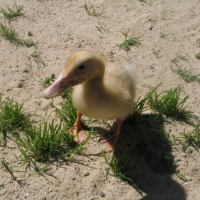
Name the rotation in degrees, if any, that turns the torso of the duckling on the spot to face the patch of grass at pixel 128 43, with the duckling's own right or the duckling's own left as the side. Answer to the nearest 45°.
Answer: approximately 135° to the duckling's own right

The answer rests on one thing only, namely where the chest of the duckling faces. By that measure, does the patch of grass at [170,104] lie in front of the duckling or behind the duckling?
behind

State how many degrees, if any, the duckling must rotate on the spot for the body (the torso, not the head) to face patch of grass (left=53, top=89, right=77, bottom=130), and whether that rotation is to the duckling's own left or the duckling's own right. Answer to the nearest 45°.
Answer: approximately 90° to the duckling's own right

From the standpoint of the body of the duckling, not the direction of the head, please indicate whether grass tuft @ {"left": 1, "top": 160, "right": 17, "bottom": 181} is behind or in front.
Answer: in front

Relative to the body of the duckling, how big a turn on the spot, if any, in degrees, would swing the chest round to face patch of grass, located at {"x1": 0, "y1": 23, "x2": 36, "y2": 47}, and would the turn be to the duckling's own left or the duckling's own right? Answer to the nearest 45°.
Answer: approximately 90° to the duckling's own right

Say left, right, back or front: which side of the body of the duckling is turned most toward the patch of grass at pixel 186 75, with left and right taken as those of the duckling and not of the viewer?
back

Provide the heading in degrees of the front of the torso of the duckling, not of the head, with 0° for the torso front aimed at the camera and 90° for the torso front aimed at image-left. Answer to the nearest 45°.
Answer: approximately 45°

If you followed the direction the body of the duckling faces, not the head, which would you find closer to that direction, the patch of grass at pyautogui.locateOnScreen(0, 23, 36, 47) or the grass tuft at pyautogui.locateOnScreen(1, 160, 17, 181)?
the grass tuft
